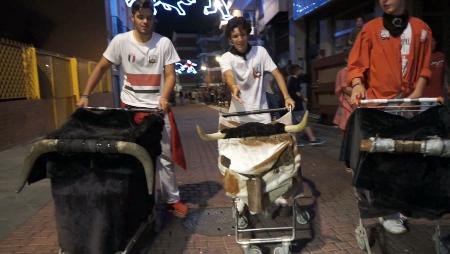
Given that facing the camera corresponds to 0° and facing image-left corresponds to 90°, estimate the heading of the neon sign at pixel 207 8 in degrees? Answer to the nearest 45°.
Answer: approximately 0°

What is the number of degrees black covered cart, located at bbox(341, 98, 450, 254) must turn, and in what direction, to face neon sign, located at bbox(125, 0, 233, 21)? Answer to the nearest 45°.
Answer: approximately 135° to its right

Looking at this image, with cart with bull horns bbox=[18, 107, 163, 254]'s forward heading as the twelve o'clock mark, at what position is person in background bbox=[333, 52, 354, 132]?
The person in background is roughly at 8 o'clock from the cart with bull horns.

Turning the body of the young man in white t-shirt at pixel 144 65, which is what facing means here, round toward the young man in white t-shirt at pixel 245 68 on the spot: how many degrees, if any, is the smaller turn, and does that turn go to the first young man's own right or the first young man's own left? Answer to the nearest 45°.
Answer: approximately 90° to the first young man's own left

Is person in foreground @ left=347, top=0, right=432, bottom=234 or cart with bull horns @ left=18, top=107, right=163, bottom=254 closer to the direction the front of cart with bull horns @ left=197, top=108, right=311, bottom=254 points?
the cart with bull horns

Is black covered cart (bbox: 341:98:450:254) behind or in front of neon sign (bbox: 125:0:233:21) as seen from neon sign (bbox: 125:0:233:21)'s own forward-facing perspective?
in front

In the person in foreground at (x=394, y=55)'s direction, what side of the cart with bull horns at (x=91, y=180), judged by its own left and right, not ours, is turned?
left

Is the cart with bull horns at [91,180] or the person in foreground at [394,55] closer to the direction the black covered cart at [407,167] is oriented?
the cart with bull horns

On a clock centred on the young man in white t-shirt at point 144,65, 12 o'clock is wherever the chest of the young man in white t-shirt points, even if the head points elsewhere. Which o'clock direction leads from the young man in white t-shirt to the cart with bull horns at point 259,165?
The cart with bull horns is roughly at 11 o'clock from the young man in white t-shirt.
